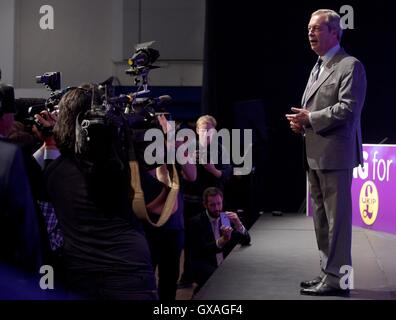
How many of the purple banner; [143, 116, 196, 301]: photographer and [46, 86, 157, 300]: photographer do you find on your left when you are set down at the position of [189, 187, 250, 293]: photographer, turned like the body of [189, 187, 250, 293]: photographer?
1

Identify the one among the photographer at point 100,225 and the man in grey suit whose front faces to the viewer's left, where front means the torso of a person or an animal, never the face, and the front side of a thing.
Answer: the man in grey suit

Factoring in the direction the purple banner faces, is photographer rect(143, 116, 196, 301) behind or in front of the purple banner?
in front

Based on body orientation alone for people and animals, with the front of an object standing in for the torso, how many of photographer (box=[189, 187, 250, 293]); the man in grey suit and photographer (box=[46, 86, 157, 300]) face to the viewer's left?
1

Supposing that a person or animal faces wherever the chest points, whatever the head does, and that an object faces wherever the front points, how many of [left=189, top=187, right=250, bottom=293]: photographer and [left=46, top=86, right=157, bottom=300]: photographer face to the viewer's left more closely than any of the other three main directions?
0

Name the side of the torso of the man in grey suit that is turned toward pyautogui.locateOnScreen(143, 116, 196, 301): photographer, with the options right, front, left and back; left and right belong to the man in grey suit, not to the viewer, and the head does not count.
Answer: front

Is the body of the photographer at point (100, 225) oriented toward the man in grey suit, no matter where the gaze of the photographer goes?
yes

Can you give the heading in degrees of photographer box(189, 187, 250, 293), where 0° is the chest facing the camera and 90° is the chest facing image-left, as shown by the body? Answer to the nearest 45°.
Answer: approximately 315°

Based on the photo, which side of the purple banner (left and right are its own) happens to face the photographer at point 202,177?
front

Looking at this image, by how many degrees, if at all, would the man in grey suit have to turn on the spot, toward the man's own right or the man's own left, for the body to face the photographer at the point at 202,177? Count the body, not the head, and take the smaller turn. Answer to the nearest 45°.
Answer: approximately 45° to the man's own right

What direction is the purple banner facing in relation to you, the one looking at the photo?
facing the viewer and to the left of the viewer

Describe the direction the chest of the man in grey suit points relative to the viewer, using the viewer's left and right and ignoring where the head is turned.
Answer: facing to the left of the viewer

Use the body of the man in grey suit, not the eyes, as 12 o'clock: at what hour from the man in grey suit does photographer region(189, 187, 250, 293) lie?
The photographer is roughly at 2 o'clock from the man in grey suit.
